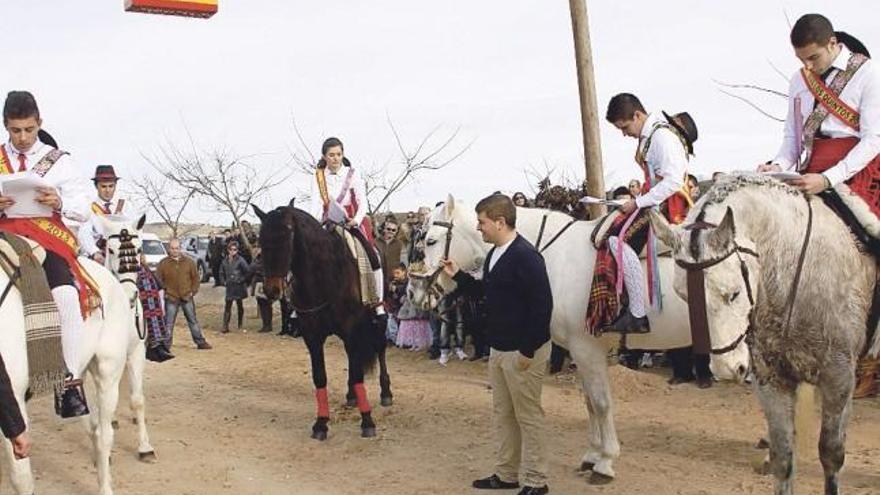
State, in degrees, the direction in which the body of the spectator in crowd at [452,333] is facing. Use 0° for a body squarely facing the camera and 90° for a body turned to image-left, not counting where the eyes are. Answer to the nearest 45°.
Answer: approximately 0°

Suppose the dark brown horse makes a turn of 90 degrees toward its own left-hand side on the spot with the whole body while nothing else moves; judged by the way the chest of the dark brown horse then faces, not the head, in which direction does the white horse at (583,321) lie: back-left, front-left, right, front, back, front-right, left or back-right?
front

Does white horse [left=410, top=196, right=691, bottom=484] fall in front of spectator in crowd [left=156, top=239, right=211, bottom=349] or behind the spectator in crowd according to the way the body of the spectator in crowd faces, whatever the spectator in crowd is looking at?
in front

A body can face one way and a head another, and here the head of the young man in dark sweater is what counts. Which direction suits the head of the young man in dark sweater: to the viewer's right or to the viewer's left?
to the viewer's left

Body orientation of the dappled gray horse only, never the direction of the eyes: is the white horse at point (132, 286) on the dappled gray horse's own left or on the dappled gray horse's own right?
on the dappled gray horse's own right

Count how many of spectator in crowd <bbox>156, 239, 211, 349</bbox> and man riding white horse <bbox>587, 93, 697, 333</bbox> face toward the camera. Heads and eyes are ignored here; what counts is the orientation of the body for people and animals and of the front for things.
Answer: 1

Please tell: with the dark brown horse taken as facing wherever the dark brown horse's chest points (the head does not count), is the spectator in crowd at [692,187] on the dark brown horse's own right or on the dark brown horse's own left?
on the dark brown horse's own left

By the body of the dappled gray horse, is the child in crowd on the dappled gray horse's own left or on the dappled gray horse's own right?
on the dappled gray horse's own right

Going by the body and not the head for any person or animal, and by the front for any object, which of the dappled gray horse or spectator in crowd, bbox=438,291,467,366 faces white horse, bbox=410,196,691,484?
the spectator in crowd

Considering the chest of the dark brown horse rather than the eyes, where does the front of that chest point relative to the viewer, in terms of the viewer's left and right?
facing the viewer and to the left of the viewer

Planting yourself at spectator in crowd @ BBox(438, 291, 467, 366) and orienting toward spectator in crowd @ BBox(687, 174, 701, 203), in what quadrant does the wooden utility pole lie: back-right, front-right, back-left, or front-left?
front-left

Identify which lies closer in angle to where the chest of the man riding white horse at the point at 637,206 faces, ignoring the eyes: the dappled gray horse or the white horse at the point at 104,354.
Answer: the white horse

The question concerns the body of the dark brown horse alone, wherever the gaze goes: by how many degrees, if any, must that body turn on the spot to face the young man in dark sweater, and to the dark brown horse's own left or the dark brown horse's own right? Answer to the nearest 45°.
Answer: approximately 90° to the dark brown horse's own left

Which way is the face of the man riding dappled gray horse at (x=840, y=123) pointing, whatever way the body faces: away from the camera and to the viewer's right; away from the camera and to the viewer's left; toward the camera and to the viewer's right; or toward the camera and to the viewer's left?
toward the camera and to the viewer's left

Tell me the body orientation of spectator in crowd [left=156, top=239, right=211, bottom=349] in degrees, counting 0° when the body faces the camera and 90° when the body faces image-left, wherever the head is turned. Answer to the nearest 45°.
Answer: approximately 0°

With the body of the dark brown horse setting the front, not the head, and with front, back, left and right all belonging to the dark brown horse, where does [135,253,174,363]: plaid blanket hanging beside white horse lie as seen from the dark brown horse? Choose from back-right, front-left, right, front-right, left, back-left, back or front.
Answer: right

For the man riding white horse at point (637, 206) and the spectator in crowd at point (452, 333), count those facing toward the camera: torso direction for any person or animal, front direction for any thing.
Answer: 1

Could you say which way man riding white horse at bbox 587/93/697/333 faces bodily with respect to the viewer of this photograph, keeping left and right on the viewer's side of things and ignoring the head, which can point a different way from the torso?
facing to the left of the viewer

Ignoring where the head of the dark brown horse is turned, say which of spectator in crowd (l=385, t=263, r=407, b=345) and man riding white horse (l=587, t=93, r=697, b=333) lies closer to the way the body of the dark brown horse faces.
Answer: the man riding white horse

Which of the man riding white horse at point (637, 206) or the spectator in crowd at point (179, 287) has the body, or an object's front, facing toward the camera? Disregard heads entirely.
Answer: the spectator in crowd
